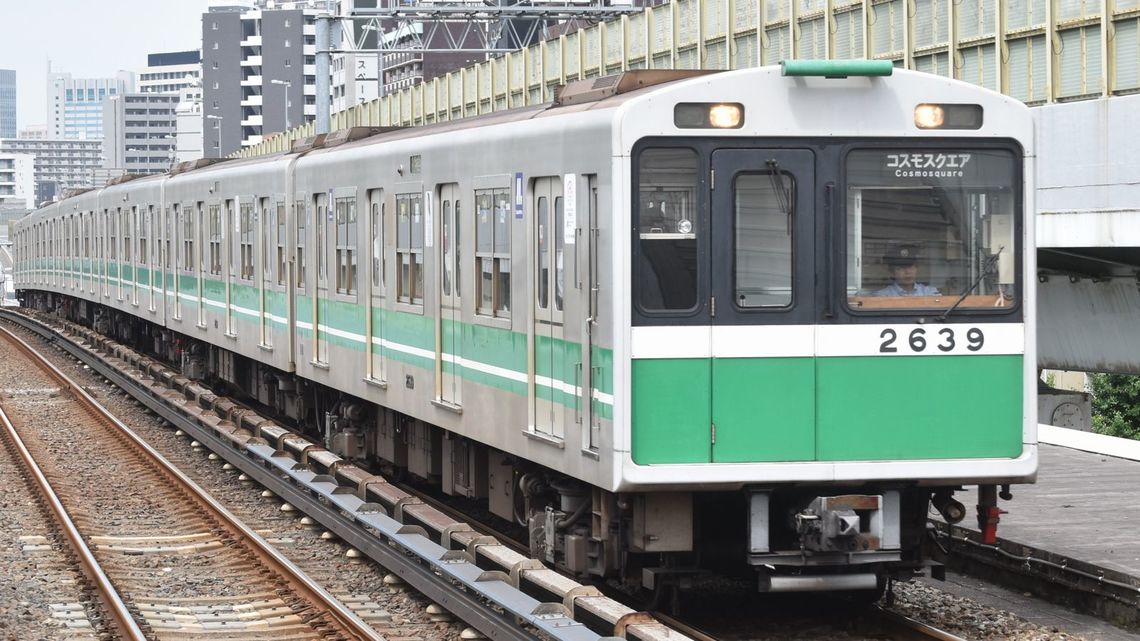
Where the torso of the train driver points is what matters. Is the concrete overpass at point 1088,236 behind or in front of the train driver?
behind

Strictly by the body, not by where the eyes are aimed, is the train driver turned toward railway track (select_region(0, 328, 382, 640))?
no

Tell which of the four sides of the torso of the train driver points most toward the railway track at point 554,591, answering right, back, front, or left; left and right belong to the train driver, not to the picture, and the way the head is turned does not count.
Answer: right

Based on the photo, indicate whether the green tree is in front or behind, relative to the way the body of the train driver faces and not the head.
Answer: behind

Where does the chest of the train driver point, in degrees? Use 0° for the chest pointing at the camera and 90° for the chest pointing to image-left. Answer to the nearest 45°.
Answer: approximately 0°
